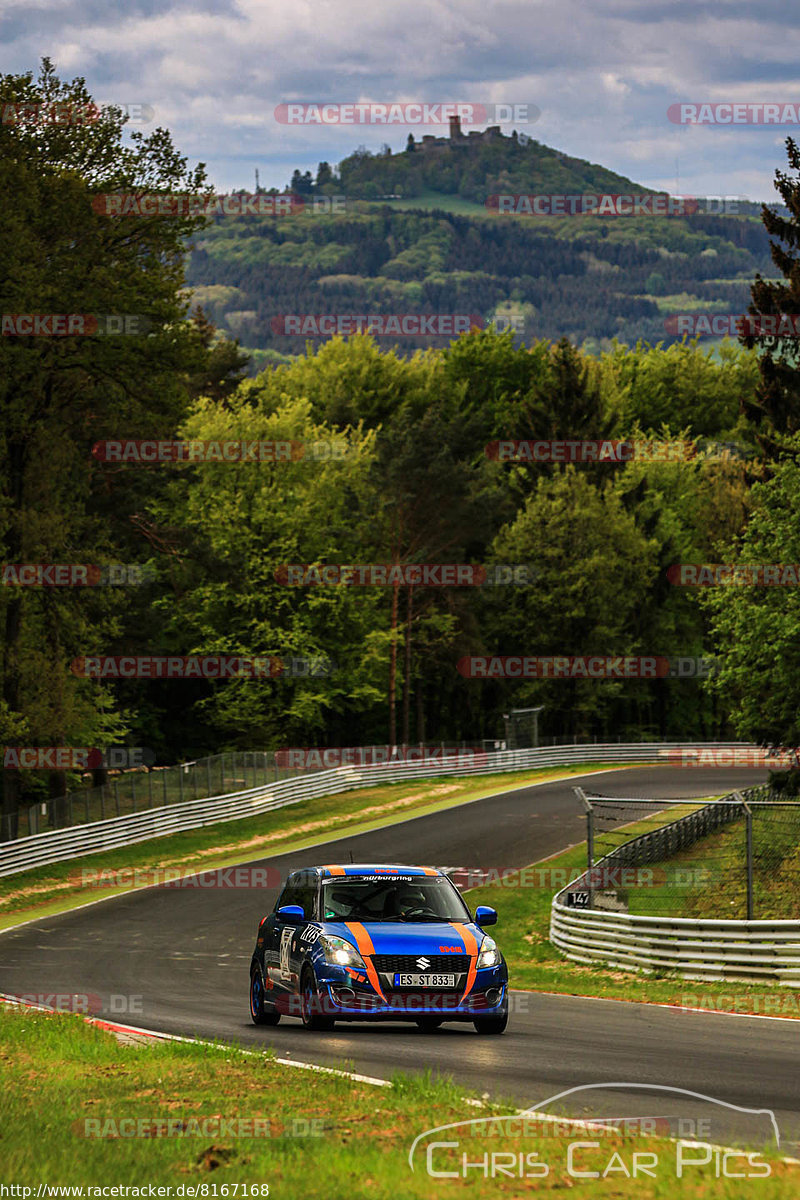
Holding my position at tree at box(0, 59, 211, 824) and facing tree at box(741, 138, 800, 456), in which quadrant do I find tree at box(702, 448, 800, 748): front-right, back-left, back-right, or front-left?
front-right

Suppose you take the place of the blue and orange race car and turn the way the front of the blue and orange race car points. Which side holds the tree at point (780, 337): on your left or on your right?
on your left

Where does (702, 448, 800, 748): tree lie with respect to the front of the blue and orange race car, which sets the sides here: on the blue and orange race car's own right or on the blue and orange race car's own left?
on the blue and orange race car's own left

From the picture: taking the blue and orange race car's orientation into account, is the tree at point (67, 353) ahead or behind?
behind

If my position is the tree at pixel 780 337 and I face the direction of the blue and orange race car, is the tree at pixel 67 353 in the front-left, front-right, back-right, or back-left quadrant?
front-right

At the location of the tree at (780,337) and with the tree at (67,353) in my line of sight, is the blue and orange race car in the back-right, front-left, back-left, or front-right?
front-left

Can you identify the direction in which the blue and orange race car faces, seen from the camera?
facing the viewer and to the right of the viewer

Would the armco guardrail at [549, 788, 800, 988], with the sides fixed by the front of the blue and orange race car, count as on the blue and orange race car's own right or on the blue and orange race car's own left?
on the blue and orange race car's own left
